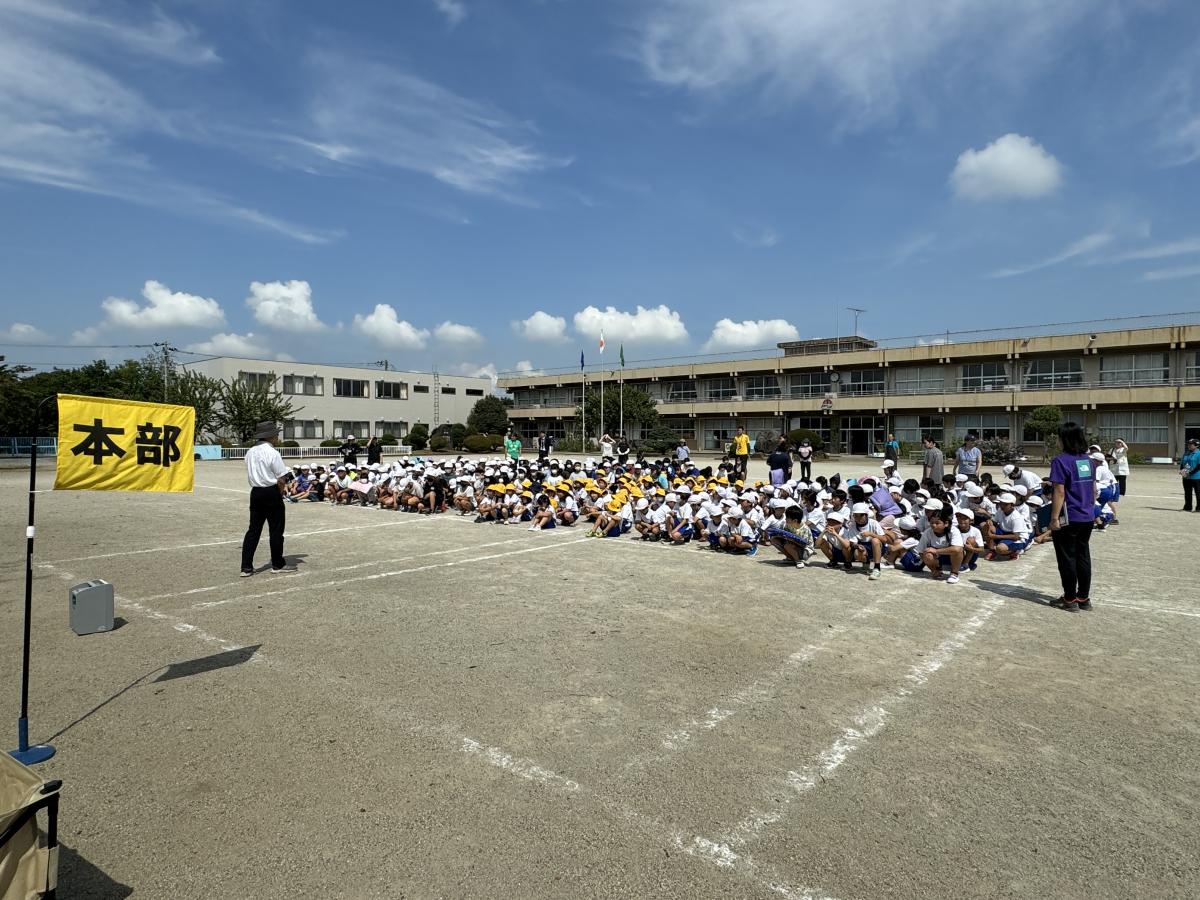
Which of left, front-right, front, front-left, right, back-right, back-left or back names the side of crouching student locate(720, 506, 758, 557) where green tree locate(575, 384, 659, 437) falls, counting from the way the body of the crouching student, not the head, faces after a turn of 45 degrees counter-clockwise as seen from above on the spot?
back

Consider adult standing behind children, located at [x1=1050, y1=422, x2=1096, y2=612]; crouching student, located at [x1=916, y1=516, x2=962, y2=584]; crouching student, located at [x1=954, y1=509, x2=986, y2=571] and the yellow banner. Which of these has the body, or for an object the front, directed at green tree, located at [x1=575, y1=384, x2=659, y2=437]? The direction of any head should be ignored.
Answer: the adult standing behind children

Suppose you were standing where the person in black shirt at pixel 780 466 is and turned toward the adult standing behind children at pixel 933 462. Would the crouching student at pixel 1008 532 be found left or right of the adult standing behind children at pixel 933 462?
right

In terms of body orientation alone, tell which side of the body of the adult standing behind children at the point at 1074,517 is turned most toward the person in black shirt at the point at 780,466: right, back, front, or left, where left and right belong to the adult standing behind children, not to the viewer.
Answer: front

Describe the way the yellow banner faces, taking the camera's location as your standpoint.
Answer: facing the viewer

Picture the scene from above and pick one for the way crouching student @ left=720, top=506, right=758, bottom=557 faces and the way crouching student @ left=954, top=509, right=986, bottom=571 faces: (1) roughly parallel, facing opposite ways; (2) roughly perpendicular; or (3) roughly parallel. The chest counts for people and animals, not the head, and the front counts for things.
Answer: roughly parallel

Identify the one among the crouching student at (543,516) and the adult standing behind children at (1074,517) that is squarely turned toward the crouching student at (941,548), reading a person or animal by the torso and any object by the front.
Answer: the adult standing behind children

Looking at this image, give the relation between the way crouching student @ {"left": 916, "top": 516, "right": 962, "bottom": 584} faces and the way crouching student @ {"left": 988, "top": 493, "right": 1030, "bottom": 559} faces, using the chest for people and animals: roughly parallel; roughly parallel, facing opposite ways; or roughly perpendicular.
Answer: roughly parallel

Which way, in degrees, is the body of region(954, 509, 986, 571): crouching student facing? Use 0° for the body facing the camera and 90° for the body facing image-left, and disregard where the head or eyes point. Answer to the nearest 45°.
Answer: approximately 45°

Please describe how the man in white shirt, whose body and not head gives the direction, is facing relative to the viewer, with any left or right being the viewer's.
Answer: facing away from the viewer and to the right of the viewer

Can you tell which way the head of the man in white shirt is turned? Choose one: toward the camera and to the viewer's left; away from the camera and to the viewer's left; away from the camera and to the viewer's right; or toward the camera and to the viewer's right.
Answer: away from the camera and to the viewer's right

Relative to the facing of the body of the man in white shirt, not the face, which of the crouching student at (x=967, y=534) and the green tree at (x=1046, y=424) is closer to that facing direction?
the green tree

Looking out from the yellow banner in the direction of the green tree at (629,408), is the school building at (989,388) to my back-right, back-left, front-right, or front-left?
front-right

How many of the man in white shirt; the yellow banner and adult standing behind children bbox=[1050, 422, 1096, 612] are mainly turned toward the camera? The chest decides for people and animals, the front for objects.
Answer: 1

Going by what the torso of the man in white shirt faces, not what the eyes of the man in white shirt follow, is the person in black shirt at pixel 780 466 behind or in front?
in front
